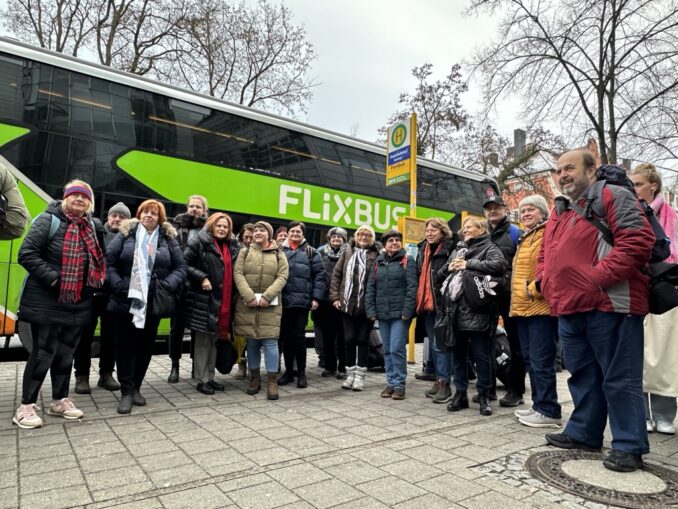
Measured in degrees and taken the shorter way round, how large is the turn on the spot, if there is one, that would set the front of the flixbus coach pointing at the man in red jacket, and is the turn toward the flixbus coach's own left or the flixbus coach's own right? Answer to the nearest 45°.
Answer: approximately 90° to the flixbus coach's own right

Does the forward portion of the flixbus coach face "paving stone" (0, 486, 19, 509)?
no

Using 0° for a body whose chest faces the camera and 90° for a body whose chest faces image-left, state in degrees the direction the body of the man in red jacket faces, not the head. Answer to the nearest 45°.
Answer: approximately 45°

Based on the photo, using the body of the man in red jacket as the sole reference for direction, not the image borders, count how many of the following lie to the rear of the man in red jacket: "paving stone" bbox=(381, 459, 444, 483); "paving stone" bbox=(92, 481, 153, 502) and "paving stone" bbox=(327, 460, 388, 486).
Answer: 0

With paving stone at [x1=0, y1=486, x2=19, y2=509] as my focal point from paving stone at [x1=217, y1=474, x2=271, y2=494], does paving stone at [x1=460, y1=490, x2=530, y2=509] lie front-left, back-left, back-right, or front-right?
back-left

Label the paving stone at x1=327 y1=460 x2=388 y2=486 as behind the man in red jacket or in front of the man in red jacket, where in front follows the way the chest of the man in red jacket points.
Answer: in front

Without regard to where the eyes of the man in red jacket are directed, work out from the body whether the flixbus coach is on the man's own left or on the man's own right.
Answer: on the man's own right

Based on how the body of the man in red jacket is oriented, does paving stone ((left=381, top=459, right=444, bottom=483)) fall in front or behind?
in front

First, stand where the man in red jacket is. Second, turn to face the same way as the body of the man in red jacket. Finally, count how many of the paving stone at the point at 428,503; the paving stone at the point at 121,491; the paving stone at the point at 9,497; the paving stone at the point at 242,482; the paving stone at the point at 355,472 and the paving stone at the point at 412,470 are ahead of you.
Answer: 6
